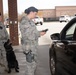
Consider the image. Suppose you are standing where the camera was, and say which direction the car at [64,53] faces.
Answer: facing away from the viewer and to the left of the viewer

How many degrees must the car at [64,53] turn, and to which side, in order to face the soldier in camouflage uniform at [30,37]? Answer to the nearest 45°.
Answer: approximately 45° to its left

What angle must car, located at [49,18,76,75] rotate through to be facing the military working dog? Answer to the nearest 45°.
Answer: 0° — it already faces it

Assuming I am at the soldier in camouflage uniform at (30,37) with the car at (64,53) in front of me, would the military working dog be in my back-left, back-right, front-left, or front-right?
back-left

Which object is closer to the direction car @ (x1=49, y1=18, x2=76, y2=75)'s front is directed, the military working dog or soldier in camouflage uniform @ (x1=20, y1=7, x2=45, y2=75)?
the military working dog

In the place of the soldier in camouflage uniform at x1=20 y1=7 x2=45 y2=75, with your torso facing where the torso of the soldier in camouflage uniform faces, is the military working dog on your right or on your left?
on your left

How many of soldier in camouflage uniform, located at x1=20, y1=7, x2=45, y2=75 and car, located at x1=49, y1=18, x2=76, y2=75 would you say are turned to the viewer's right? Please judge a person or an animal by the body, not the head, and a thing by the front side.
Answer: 1

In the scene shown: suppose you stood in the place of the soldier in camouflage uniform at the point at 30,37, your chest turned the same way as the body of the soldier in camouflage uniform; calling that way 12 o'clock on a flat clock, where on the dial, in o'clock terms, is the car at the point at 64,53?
The car is roughly at 12 o'clock from the soldier in camouflage uniform.
